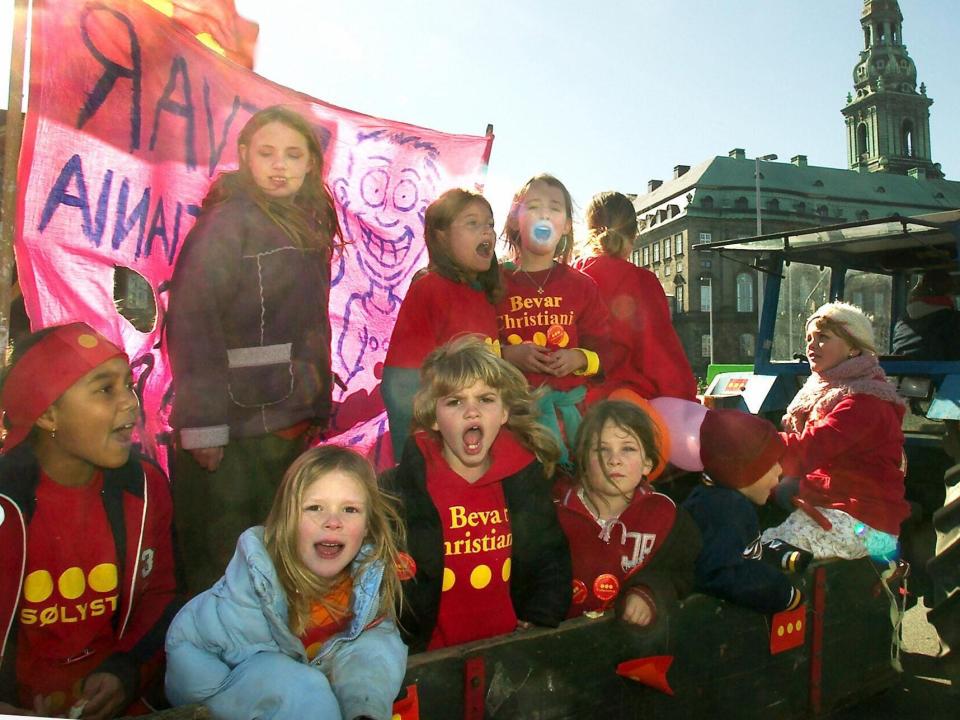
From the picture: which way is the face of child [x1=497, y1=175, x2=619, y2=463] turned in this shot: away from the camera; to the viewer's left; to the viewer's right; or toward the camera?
toward the camera

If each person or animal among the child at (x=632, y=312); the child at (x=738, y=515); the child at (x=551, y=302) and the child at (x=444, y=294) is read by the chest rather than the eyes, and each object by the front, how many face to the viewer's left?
0

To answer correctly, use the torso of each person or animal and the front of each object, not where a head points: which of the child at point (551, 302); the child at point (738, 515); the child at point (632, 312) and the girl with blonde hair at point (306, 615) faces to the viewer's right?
the child at point (738, 515)

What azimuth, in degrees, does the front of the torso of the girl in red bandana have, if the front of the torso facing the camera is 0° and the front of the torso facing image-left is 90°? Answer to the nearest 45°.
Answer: approximately 315°

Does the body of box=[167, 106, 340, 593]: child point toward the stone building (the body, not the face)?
no

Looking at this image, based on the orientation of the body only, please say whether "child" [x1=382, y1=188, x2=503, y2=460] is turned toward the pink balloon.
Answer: no

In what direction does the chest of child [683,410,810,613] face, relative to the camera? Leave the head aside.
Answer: to the viewer's right

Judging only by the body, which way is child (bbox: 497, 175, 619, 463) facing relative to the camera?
toward the camera

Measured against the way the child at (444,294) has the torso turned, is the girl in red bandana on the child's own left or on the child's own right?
on the child's own right

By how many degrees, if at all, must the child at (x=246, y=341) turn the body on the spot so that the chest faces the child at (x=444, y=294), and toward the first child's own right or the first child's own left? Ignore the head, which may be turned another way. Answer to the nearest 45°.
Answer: approximately 45° to the first child's own left

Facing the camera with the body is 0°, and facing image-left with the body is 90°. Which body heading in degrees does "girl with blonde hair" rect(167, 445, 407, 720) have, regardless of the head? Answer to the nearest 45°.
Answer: approximately 0°

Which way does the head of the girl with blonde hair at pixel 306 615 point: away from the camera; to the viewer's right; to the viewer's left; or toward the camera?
toward the camera

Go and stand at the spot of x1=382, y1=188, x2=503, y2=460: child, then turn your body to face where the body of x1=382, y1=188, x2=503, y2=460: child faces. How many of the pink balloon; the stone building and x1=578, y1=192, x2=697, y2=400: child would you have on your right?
0

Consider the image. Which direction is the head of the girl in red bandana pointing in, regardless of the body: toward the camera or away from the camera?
toward the camera

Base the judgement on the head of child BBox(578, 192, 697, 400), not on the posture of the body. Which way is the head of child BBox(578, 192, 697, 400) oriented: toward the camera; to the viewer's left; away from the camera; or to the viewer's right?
away from the camera

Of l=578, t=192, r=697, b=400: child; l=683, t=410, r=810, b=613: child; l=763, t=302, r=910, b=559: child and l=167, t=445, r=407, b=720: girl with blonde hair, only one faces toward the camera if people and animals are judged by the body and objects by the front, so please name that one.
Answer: the girl with blonde hair

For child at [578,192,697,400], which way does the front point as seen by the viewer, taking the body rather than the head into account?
away from the camera

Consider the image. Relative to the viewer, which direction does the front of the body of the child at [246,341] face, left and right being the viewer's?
facing the viewer and to the right of the viewer

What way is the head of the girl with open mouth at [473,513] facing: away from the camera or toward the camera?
toward the camera

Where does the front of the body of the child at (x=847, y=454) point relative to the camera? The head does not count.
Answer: to the viewer's left
